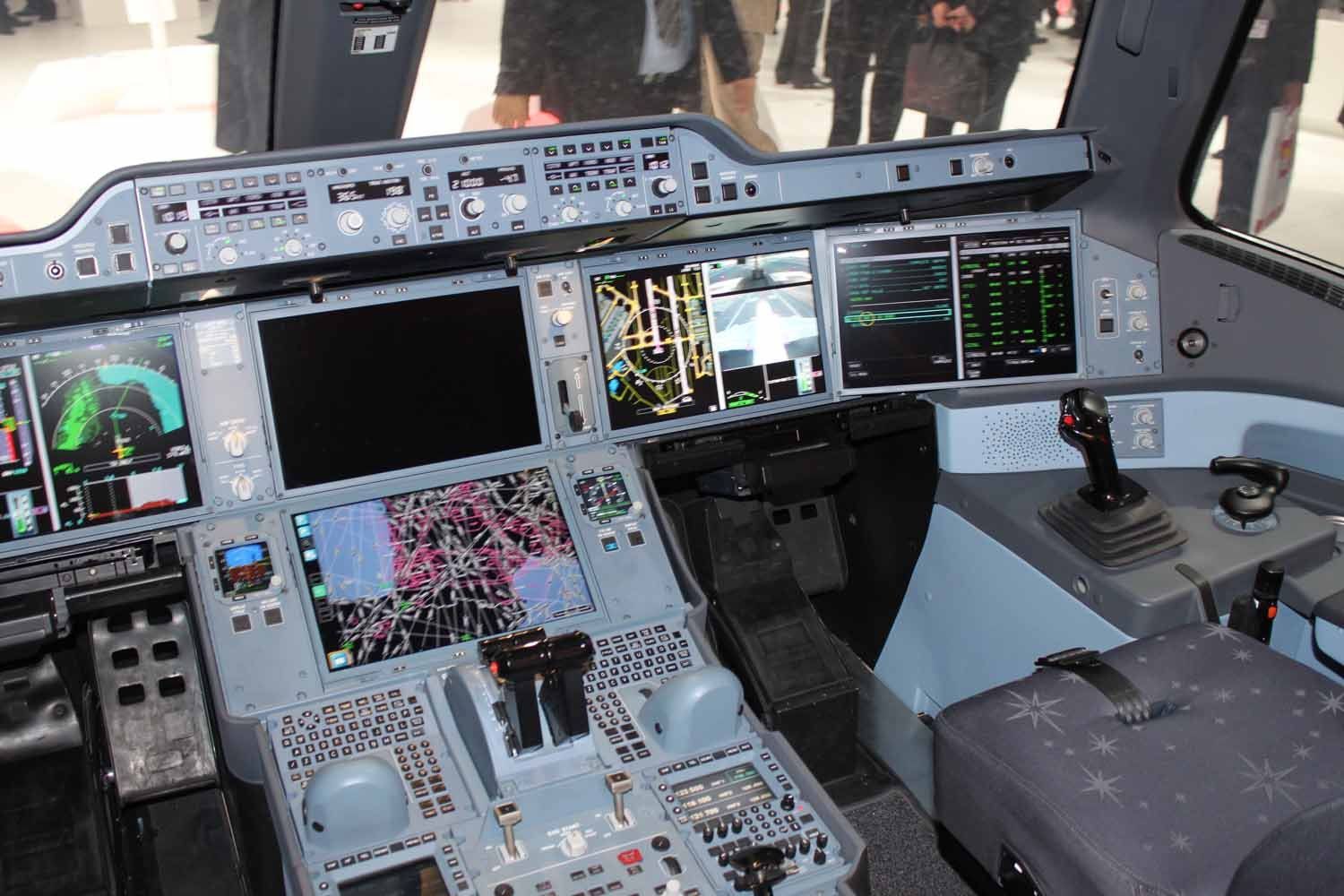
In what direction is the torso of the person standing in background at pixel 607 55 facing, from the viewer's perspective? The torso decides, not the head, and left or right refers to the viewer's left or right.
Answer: facing the viewer and to the right of the viewer

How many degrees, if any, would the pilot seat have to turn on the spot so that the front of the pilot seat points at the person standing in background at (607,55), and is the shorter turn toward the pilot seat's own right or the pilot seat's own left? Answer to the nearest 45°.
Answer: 0° — it already faces them

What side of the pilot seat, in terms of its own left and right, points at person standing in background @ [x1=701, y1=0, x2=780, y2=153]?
front

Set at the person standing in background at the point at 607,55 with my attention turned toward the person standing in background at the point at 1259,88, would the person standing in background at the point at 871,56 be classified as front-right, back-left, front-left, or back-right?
front-left

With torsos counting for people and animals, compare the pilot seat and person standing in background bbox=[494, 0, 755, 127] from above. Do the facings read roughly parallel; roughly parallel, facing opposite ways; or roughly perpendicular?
roughly parallel, facing opposite ways

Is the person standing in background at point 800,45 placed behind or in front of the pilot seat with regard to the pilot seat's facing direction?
in front

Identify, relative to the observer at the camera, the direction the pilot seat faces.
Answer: facing away from the viewer and to the left of the viewer

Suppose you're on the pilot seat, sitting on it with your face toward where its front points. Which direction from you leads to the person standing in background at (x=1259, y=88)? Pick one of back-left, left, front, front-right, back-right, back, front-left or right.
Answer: front-right
